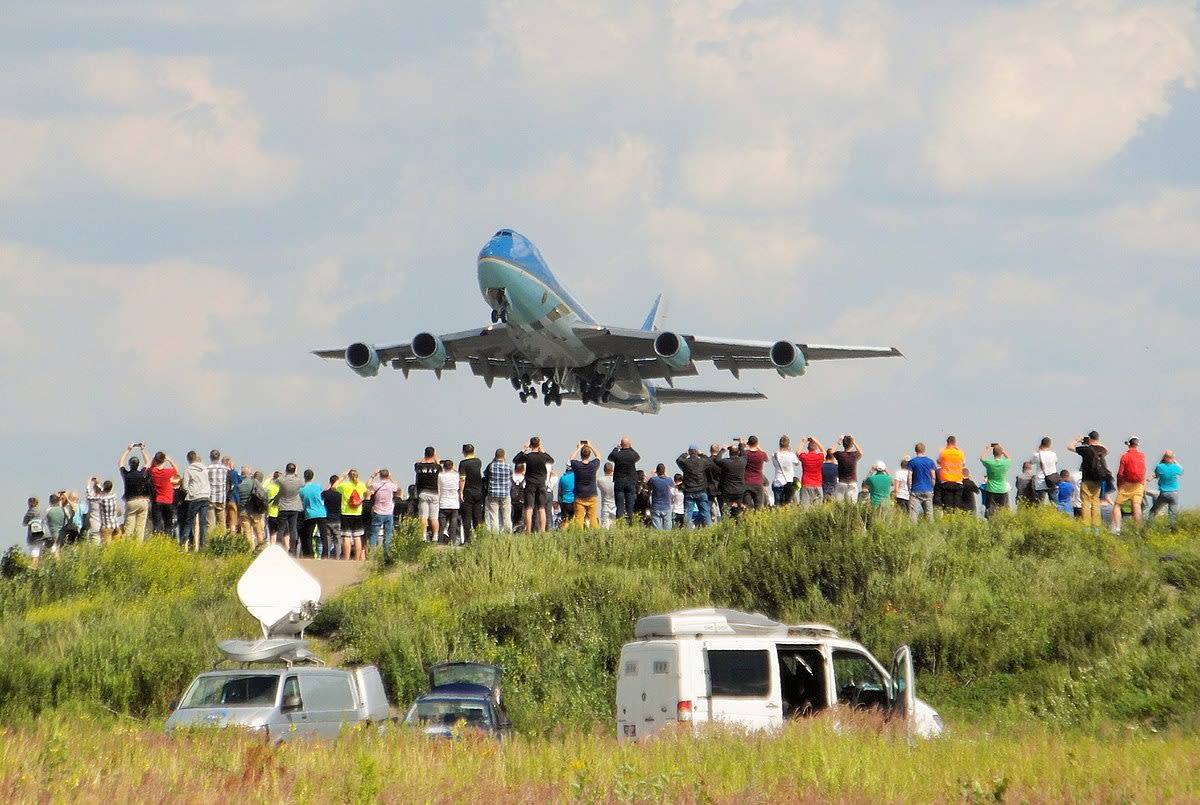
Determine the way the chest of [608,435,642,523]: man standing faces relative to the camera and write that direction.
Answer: away from the camera

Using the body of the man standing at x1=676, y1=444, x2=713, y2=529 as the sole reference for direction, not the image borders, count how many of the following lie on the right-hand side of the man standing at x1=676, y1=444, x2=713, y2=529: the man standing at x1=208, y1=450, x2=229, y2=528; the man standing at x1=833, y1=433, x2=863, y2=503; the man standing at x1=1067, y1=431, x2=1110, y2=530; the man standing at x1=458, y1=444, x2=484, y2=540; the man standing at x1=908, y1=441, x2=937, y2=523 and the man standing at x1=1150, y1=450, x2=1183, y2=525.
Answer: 4

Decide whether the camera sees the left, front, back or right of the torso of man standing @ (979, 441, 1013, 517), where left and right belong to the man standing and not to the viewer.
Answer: back

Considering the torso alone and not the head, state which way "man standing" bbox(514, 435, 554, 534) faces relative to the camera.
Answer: away from the camera

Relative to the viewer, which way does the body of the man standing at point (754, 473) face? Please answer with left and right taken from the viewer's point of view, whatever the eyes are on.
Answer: facing away from the viewer

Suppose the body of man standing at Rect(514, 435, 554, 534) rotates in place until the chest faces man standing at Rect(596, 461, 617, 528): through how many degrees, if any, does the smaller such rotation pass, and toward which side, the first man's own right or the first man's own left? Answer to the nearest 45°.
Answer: approximately 45° to the first man's own right

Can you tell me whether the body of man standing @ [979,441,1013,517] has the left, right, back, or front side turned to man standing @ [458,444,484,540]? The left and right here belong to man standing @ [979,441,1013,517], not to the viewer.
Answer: left

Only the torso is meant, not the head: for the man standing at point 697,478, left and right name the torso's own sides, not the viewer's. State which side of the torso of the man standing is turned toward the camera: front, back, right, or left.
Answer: back

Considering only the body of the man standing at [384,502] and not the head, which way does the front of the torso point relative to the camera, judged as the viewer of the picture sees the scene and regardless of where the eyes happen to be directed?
away from the camera

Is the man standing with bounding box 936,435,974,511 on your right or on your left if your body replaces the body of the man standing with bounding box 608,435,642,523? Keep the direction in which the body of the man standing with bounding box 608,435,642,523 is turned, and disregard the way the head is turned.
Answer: on your right

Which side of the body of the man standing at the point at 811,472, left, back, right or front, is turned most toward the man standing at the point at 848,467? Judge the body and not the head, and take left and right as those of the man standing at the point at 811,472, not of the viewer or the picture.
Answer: right

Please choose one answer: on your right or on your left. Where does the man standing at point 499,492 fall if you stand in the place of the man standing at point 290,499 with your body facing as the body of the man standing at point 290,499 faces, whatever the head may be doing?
on your right

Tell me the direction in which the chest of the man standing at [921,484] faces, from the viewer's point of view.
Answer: away from the camera
